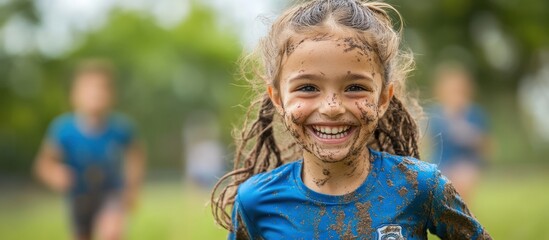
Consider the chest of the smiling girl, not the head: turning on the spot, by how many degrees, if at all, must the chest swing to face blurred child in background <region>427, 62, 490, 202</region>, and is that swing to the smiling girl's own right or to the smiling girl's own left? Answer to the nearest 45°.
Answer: approximately 180°

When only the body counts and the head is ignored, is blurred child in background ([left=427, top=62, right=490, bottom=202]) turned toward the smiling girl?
yes

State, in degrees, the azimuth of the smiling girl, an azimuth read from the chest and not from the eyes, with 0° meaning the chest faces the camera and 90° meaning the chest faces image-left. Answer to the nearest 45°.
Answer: approximately 0°

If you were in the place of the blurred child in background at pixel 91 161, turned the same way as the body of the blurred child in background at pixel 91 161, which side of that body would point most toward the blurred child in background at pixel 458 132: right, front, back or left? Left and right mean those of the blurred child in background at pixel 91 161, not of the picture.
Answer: left
